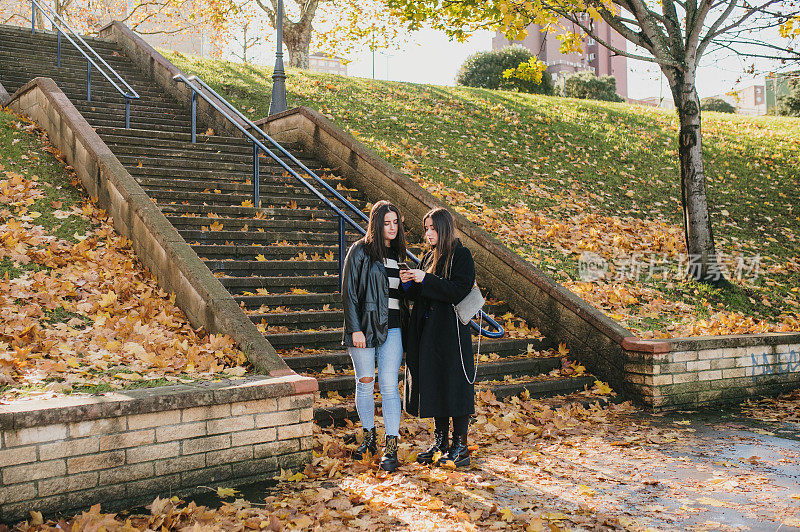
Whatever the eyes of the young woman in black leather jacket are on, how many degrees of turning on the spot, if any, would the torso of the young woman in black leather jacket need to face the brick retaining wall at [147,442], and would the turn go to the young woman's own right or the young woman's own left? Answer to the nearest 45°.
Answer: approximately 90° to the young woman's own right

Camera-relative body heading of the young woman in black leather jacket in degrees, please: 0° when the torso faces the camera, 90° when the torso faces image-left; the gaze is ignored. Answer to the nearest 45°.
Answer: approximately 315°

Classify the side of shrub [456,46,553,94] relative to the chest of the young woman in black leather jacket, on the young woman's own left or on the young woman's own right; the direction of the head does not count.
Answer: on the young woman's own left

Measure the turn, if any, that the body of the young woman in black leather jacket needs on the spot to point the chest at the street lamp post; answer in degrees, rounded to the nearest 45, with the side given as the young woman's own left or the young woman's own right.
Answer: approximately 135° to the young woman's own left

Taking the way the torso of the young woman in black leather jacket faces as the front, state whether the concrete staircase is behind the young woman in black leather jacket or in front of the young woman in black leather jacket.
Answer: behind

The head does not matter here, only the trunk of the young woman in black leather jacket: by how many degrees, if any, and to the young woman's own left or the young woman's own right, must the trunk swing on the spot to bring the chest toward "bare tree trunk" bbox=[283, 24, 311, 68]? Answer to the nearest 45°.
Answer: approximately 135° to the young woman's own left

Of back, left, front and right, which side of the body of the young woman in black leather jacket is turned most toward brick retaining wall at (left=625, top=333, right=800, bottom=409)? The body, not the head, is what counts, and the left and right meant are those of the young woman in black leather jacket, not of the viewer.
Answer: left
